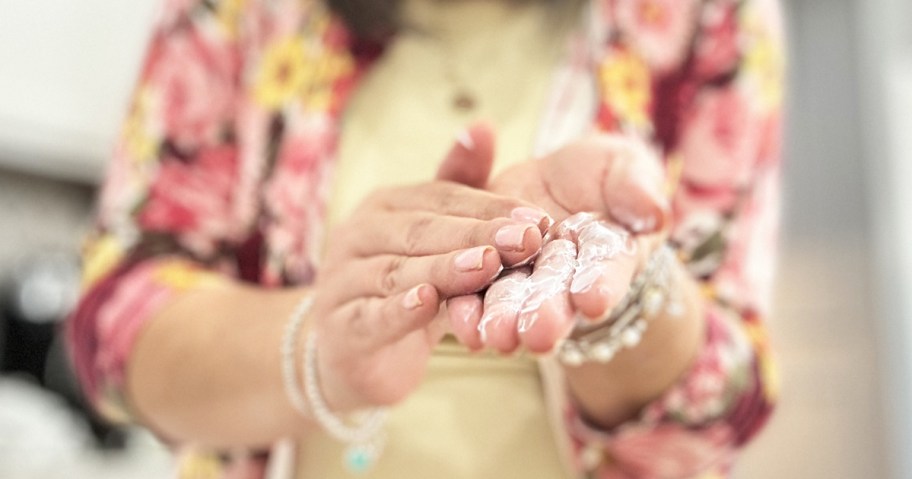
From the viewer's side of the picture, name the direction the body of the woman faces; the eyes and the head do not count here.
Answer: toward the camera
